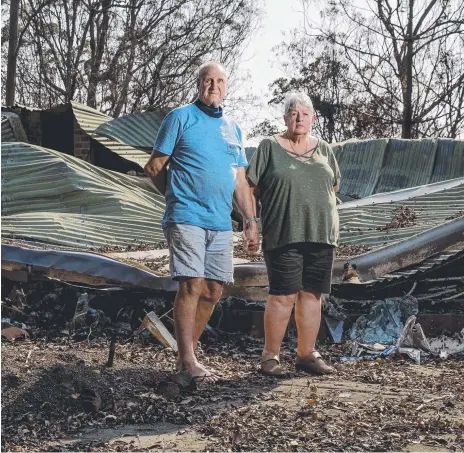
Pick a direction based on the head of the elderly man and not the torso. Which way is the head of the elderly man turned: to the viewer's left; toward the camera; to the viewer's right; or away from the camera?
toward the camera

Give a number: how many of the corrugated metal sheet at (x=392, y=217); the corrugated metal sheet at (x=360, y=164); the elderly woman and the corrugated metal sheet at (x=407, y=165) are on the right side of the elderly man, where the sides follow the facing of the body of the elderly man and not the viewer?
0

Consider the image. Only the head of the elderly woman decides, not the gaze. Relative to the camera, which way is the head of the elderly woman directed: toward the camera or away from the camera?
toward the camera

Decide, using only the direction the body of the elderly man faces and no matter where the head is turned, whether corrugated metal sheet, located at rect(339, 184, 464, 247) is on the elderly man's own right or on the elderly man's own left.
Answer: on the elderly man's own left

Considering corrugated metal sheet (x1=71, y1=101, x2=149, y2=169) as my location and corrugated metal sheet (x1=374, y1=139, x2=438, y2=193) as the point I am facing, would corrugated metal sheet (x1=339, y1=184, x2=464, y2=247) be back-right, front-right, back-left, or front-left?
front-right

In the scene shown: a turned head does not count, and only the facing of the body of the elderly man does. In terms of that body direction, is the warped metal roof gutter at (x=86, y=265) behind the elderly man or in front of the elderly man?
behind

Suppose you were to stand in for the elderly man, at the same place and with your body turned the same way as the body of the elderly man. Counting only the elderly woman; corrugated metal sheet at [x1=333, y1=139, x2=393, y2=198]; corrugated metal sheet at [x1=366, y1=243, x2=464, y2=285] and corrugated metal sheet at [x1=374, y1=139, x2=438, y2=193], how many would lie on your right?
0

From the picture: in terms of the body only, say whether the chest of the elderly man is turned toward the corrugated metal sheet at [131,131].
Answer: no

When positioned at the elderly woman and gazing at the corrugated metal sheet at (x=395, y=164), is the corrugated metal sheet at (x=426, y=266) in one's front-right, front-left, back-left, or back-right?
front-right

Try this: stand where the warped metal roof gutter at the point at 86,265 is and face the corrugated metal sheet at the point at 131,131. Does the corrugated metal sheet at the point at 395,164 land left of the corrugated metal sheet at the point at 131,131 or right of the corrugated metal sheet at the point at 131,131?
right

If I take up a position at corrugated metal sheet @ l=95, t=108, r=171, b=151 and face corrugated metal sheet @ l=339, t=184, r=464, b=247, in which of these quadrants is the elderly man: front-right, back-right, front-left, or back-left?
front-right

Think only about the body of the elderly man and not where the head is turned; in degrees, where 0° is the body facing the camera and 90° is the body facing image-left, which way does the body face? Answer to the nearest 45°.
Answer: approximately 315°

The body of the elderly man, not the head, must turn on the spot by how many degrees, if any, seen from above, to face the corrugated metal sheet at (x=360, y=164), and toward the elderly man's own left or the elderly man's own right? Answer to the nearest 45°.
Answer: approximately 135° to the elderly man's own left

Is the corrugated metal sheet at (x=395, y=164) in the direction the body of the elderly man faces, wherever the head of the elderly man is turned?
no
